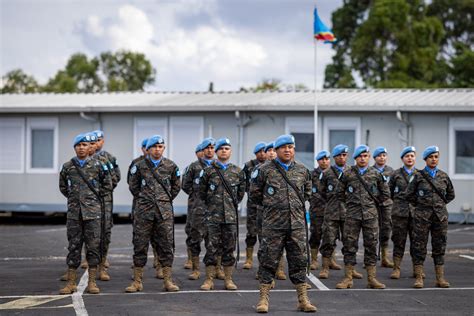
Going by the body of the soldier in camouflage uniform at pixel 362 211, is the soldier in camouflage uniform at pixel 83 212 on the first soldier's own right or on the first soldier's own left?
on the first soldier's own right

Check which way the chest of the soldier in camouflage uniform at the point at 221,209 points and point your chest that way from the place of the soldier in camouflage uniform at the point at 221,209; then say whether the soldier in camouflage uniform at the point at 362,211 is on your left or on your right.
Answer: on your left

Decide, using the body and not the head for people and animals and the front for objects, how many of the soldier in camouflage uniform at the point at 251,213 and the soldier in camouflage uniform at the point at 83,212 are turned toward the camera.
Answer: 2

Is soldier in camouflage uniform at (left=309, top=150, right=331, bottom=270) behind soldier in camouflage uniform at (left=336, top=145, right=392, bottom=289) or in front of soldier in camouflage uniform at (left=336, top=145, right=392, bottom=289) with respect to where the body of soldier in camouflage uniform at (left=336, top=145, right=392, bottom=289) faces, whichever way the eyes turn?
behind
